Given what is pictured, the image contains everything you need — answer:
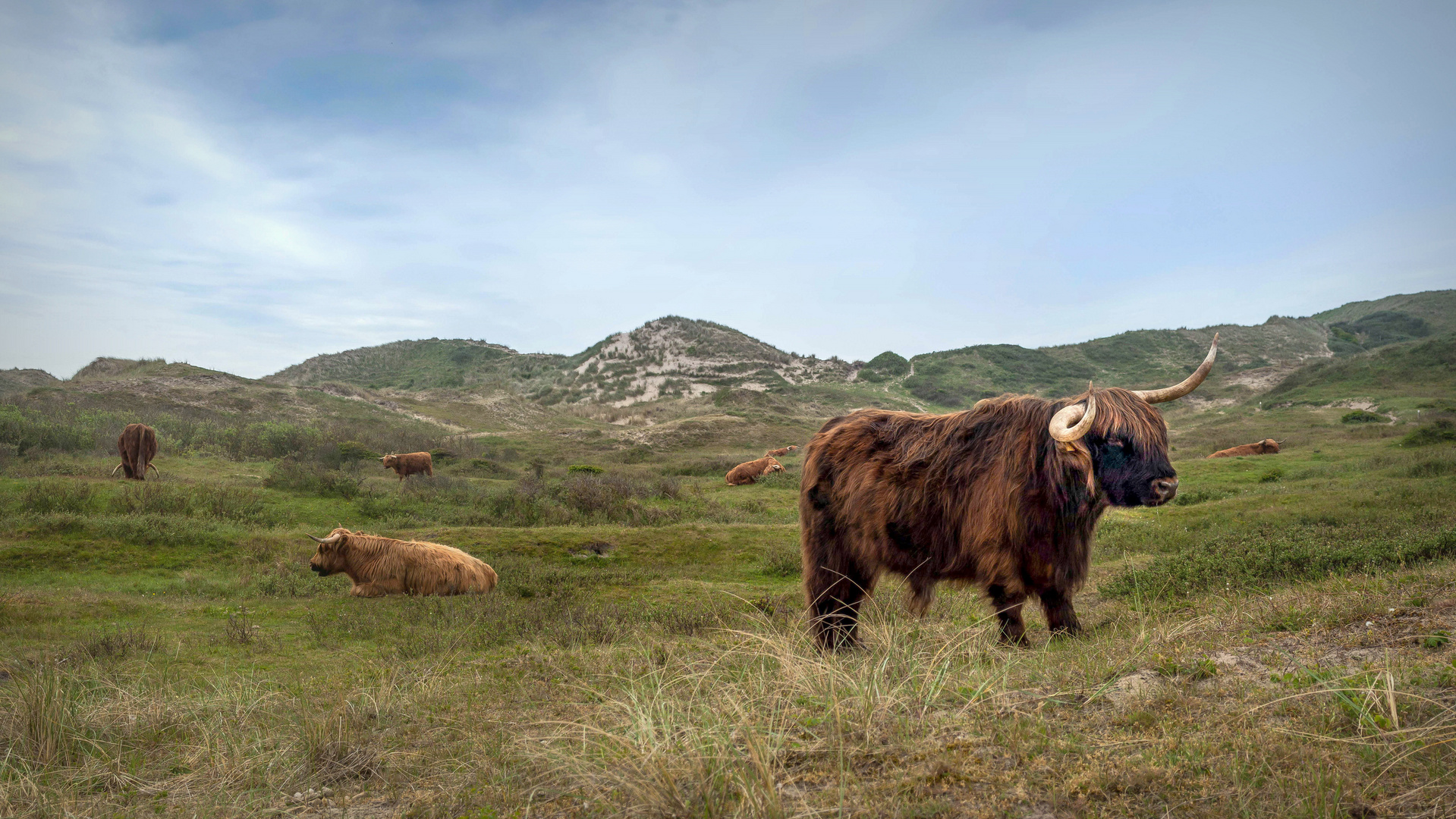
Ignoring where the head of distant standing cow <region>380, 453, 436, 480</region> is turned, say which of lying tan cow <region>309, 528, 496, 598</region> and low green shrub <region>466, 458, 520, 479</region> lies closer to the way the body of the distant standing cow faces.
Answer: the lying tan cow

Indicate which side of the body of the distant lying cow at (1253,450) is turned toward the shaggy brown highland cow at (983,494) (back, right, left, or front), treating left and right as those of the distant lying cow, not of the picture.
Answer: right

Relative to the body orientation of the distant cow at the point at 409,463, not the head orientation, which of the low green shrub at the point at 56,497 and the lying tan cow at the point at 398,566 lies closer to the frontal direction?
the low green shrub

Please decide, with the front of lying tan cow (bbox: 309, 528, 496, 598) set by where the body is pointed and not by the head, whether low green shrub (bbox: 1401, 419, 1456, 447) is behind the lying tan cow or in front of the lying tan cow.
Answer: behind

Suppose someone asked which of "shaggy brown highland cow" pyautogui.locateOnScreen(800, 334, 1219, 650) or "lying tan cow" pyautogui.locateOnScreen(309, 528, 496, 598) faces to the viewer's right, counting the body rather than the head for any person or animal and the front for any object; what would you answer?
the shaggy brown highland cow

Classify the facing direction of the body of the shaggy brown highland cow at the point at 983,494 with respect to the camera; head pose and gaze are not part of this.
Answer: to the viewer's right

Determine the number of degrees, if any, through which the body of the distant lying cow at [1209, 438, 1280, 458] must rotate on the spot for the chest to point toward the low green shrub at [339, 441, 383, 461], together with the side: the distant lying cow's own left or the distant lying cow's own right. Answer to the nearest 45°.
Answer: approximately 135° to the distant lying cow's own right

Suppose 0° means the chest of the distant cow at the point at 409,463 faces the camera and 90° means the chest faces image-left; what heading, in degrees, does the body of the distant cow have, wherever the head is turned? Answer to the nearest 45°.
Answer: approximately 90°

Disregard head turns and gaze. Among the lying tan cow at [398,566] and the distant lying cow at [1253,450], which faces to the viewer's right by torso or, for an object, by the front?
the distant lying cow

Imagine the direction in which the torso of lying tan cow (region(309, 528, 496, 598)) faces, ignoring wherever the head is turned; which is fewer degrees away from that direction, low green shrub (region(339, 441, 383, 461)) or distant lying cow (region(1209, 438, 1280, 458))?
the low green shrub

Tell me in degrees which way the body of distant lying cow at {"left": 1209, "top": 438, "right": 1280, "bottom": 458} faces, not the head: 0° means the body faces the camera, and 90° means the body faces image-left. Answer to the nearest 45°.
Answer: approximately 270°
